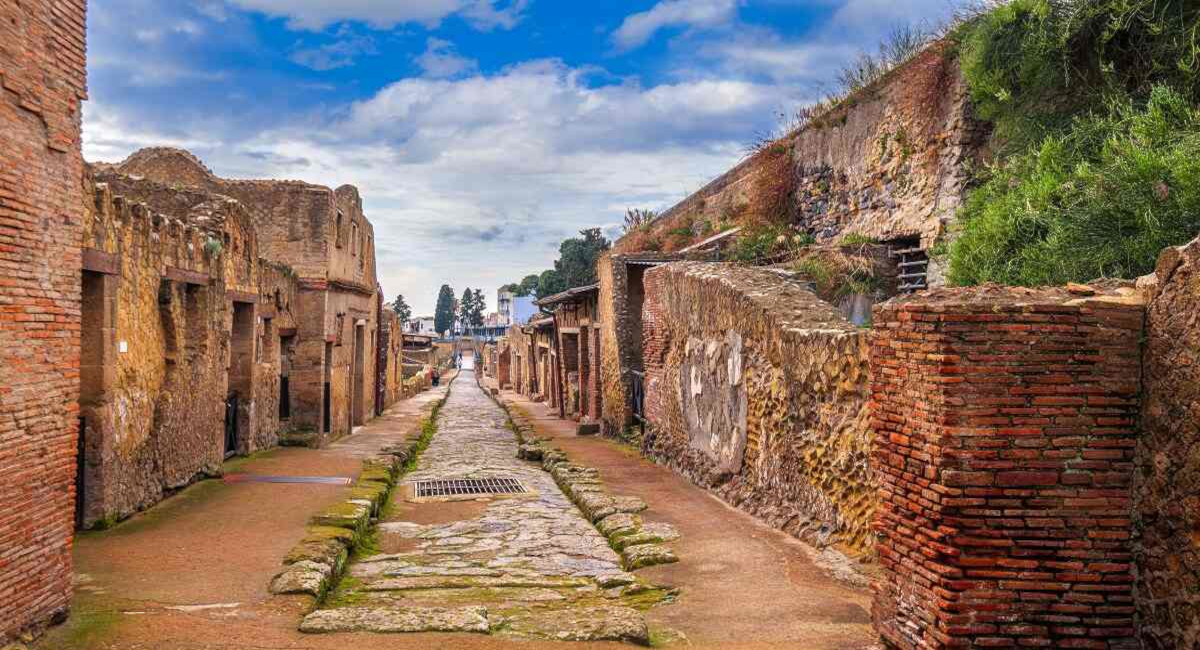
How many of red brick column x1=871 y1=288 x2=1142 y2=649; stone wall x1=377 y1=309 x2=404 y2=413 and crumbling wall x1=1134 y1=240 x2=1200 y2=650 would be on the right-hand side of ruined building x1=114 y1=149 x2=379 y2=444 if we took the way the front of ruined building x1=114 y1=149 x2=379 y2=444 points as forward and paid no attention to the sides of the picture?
2

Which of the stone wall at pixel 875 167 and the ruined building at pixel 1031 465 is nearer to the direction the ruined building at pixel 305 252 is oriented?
the stone wall

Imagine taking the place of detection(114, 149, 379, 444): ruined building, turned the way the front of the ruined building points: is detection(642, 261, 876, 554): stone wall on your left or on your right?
on your right

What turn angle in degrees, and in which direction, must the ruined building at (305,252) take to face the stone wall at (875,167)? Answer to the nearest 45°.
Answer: approximately 45° to its right

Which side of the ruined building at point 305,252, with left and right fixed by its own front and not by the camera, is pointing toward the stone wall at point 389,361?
left

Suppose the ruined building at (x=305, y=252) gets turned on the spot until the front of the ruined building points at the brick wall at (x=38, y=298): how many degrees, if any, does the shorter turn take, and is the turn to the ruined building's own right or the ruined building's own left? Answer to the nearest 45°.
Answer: approximately 90° to the ruined building's own right

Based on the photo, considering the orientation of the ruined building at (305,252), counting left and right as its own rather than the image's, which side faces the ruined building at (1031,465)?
right

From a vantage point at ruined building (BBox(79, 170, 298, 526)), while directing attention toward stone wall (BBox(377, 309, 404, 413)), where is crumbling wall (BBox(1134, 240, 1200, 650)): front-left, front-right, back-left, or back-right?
back-right

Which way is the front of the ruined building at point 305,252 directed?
to the viewer's right
